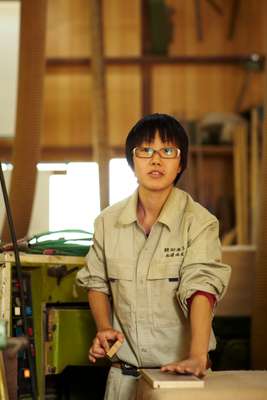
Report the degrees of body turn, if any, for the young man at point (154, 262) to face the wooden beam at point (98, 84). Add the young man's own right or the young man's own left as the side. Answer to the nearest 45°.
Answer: approximately 180°

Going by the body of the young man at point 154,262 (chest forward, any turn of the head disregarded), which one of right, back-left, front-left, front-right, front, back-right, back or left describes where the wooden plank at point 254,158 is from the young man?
back

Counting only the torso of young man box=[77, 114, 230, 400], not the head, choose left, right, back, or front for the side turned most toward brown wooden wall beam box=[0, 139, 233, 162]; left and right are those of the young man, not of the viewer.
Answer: back

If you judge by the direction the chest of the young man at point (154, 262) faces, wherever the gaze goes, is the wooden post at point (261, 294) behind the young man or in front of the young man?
behind

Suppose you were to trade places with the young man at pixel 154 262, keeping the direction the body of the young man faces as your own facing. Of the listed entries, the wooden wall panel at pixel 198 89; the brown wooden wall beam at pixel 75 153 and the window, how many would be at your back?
3

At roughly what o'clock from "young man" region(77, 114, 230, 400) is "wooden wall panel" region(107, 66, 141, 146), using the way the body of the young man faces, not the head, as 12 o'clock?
The wooden wall panel is roughly at 6 o'clock from the young man.

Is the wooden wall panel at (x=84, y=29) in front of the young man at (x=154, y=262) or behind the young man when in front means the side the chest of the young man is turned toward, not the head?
behind

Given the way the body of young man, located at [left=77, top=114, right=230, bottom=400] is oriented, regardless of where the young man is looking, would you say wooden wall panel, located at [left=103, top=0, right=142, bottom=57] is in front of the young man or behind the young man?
behind

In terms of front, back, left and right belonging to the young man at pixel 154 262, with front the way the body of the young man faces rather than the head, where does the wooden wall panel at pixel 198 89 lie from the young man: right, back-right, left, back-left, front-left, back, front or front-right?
back

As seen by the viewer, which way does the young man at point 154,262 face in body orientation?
toward the camera

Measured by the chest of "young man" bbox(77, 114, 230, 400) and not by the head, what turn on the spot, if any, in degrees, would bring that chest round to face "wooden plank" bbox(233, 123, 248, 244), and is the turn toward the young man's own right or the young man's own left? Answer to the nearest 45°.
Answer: approximately 180°

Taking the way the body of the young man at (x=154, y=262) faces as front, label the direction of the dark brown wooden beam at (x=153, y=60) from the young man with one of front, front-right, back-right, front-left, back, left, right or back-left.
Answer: back

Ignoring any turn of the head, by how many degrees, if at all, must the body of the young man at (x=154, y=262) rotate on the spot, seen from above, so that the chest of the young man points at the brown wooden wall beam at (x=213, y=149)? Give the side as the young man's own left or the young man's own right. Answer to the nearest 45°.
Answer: approximately 180°
